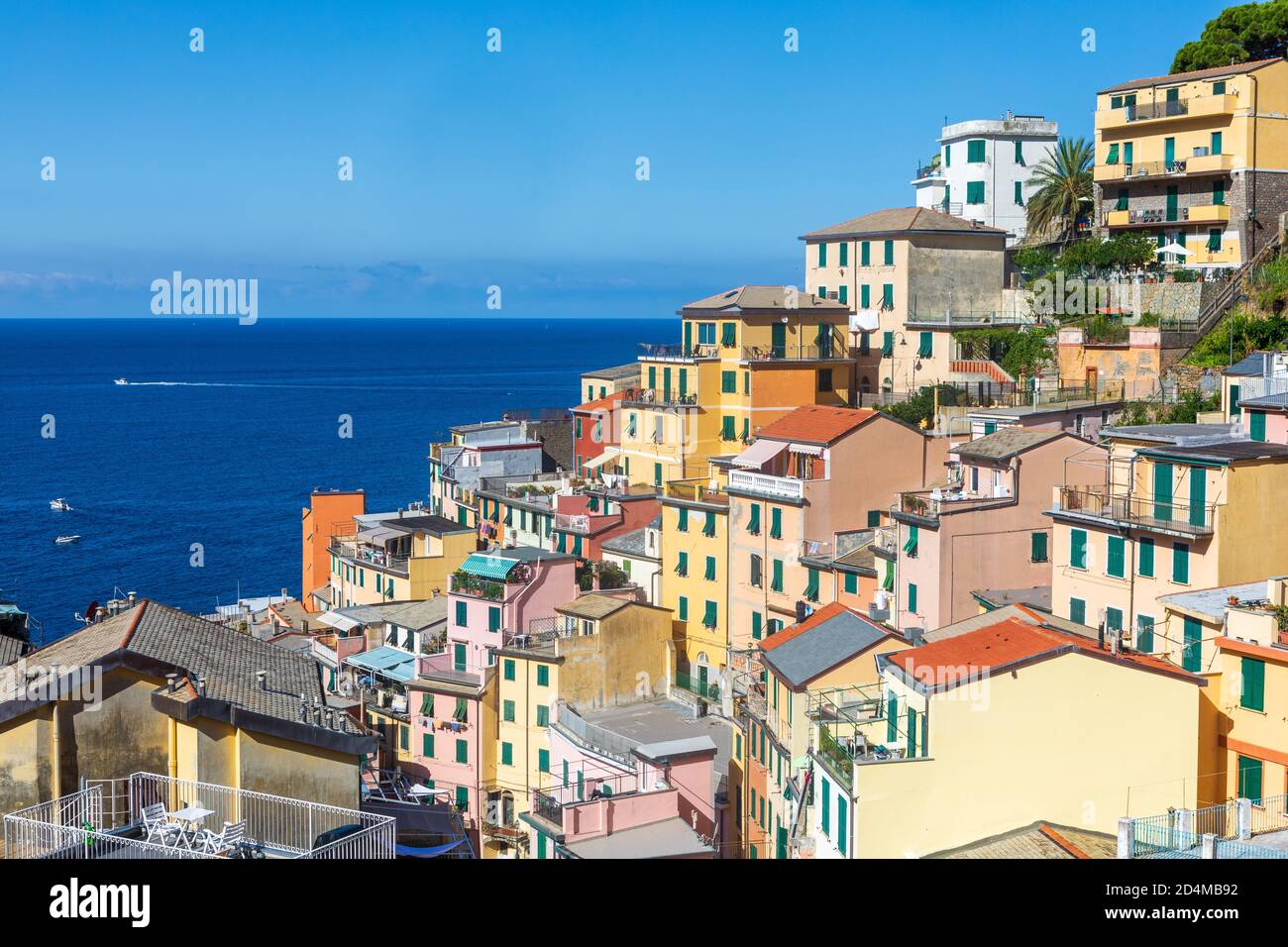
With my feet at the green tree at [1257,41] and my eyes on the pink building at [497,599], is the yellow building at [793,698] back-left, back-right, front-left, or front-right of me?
front-left

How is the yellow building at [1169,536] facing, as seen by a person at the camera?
facing the viewer and to the left of the viewer

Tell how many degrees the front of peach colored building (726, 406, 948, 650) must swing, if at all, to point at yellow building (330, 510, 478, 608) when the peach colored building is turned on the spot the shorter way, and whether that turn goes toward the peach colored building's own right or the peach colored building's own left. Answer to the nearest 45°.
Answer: approximately 90° to the peach colored building's own right

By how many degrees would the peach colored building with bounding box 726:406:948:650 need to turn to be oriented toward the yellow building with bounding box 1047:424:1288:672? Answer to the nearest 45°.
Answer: approximately 90° to its left

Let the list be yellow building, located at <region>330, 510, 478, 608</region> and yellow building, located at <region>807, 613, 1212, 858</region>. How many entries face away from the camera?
0

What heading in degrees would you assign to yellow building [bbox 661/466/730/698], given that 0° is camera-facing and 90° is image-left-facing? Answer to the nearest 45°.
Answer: approximately 45°

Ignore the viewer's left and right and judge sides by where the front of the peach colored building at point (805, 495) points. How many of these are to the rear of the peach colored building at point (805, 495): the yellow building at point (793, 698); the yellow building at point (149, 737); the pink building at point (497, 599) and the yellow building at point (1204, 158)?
1

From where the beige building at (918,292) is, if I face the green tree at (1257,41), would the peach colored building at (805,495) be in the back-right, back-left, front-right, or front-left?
back-right

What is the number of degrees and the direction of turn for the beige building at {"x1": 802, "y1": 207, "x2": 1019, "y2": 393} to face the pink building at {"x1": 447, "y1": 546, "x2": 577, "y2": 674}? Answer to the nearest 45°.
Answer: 0° — it already faces it

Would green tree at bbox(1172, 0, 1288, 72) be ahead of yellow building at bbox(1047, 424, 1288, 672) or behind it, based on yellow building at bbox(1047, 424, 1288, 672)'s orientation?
behind
